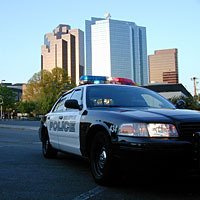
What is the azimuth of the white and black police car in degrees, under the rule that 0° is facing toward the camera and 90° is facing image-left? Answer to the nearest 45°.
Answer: approximately 315°
